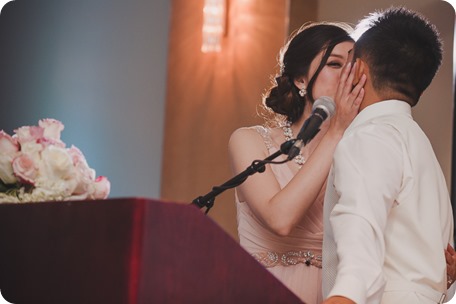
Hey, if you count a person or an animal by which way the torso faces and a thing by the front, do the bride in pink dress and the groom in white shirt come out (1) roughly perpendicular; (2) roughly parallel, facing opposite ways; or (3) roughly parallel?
roughly parallel, facing opposite ways

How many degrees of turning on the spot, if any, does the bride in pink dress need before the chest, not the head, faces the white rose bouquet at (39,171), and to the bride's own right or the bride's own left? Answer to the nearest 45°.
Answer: approximately 90° to the bride's own right

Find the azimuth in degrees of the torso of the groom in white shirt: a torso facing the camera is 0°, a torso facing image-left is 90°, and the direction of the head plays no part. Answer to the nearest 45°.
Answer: approximately 135°

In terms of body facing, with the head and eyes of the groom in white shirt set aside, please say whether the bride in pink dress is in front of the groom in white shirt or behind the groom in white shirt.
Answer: in front

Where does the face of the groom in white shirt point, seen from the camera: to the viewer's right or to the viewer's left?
to the viewer's left

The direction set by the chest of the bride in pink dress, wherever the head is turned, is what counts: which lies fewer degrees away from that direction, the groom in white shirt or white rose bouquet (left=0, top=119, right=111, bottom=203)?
the groom in white shirt

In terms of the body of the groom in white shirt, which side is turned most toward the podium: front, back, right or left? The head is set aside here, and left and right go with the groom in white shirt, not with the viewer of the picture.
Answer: left

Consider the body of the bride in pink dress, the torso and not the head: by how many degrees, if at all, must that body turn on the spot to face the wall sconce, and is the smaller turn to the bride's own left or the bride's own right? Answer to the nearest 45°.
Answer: approximately 135° to the bride's own left
